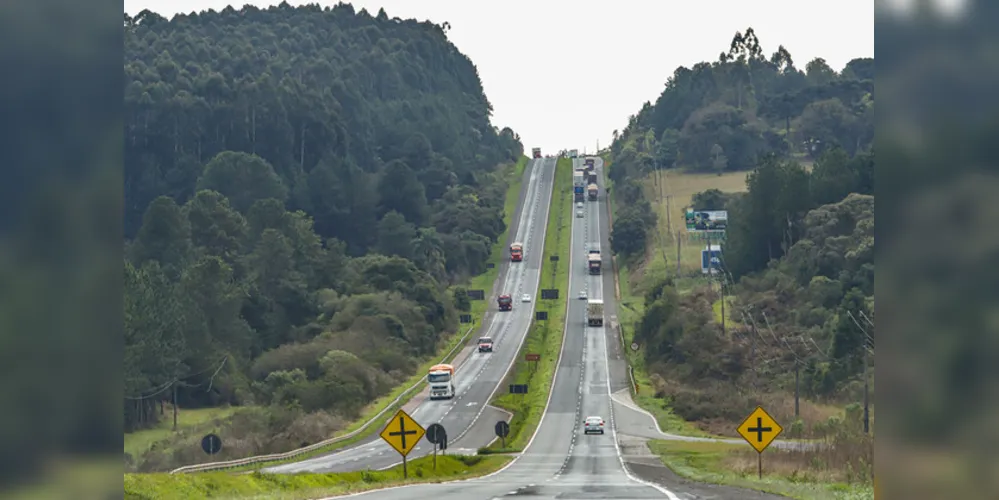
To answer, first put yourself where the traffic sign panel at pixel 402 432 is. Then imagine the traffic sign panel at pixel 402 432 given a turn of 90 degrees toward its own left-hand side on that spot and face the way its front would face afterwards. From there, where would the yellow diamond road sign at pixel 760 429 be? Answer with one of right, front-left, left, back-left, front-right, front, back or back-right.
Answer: front

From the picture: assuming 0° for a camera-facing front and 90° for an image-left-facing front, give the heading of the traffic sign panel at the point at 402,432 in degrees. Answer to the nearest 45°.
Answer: approximately 0°

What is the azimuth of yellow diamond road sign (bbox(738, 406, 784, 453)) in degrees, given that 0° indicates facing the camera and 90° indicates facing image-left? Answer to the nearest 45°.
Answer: approximately 0°
